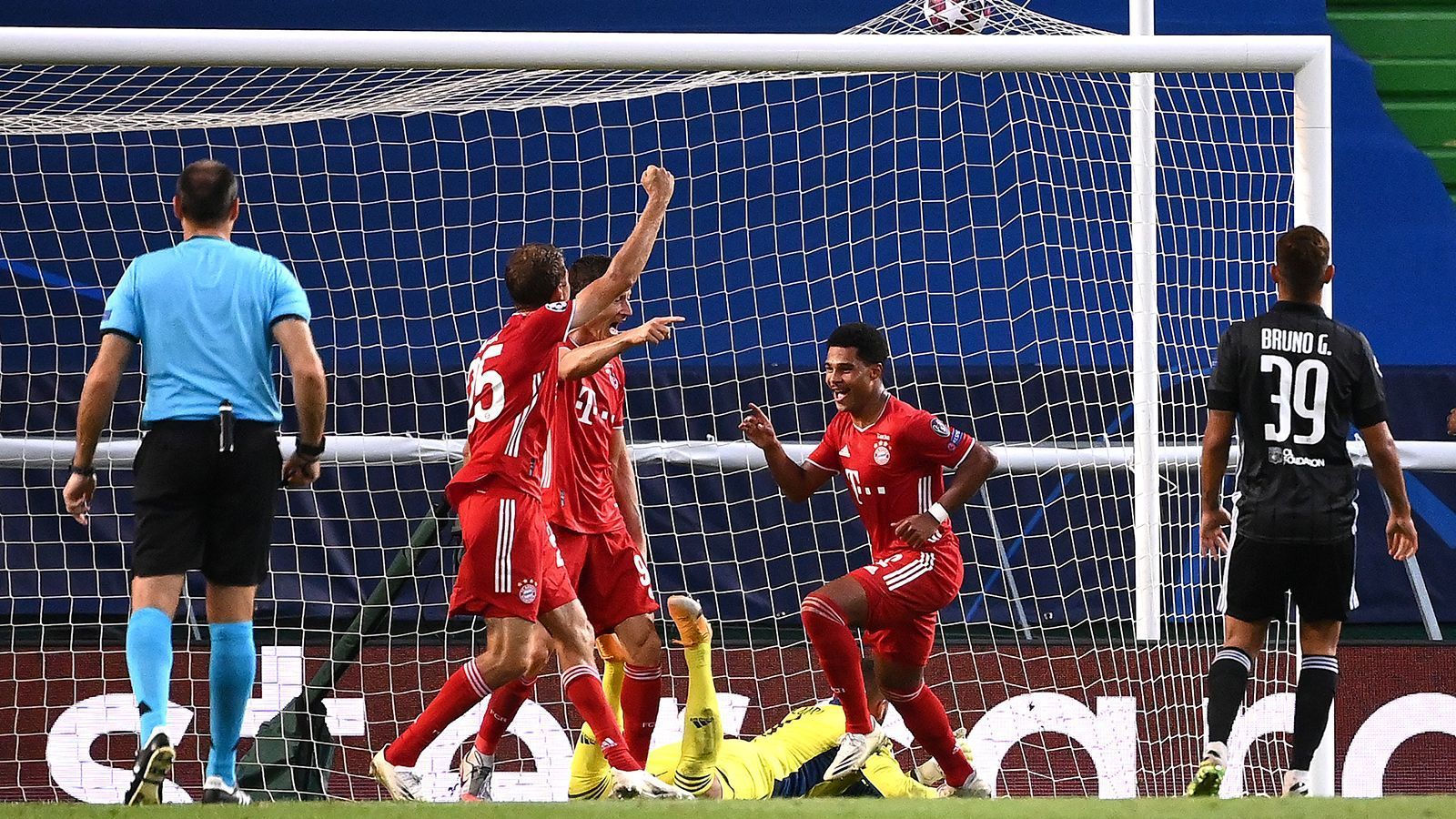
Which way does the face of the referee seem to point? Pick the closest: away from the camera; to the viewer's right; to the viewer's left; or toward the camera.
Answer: away from the camera

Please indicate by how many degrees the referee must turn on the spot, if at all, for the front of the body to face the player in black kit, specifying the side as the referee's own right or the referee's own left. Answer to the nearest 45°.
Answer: approximately 90° to the referee's own right

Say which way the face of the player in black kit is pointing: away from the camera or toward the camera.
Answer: away from the camera

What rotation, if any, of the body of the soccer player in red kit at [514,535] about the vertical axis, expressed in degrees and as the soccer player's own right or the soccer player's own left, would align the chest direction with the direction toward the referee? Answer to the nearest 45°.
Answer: approximately 180°

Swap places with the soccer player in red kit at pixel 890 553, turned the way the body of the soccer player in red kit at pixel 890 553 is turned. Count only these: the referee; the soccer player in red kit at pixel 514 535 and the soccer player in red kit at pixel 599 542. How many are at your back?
0

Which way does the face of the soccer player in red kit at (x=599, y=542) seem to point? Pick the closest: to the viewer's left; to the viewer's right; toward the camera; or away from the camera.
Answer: to the viewer's right

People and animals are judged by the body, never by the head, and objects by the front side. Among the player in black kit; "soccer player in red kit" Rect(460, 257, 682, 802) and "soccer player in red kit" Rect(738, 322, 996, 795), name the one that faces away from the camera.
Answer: the player in black kit

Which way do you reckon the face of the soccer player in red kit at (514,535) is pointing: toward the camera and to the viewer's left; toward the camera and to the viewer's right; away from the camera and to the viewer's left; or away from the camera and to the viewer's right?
away from the camera and to the viewer's right

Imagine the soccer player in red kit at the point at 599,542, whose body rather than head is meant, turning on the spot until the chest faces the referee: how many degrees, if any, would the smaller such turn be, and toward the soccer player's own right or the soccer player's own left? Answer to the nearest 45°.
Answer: approximately 90° to the soccer player's own right

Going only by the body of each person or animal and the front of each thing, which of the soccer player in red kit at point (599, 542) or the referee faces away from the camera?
the referee

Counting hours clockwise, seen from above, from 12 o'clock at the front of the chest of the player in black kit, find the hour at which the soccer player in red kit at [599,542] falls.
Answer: The soccer player in red kit is roughly at 9 o'clock from the player in black kit.

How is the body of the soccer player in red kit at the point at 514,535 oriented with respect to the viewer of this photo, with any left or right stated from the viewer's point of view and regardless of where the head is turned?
facing away from the viewer and to the right of the viewer

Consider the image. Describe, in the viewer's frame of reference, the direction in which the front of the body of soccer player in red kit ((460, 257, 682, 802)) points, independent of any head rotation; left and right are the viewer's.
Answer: facing the viewer and to the right of the viewer

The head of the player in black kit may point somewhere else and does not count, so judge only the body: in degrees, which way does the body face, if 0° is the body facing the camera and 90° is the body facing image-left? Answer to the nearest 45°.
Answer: approximately 180°

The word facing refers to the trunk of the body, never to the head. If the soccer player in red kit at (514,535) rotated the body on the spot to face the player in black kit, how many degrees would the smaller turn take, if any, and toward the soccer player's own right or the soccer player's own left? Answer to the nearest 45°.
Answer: approximately 45° to the soccer player's own right

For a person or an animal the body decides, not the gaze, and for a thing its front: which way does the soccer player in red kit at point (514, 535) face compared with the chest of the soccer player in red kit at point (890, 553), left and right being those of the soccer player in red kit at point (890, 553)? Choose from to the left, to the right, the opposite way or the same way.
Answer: the opposite way
